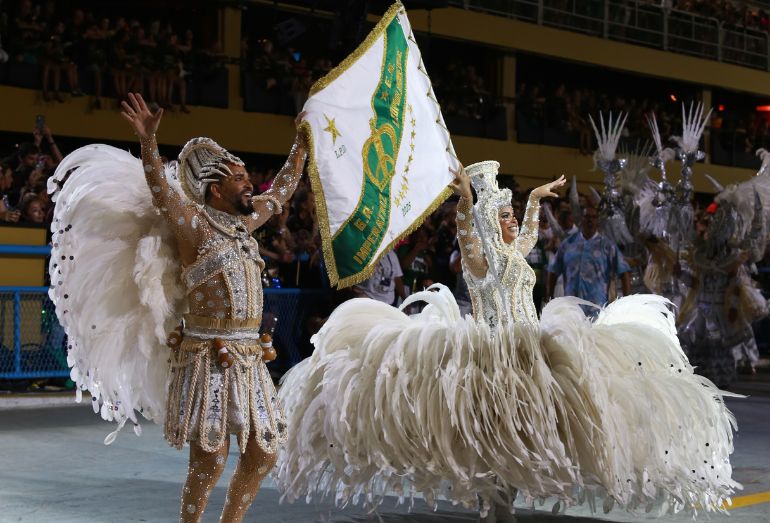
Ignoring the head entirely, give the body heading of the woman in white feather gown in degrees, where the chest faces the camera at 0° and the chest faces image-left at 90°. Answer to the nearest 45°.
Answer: approximately 315°

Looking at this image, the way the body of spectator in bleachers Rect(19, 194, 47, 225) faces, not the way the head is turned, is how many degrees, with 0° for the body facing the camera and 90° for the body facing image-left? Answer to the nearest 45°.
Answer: approximately 315°

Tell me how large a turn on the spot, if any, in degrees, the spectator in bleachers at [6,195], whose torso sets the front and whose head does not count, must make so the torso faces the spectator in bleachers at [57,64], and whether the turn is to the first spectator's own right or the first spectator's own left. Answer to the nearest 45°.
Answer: approximately 135° to the first spectator's own left

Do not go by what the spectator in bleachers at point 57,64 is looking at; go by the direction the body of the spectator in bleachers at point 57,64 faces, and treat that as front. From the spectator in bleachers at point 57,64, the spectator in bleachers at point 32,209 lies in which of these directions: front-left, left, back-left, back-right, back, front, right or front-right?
front-right

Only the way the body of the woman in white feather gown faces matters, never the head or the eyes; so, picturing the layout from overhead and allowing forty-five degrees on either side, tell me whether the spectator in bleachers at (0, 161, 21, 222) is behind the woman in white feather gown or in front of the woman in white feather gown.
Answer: behind

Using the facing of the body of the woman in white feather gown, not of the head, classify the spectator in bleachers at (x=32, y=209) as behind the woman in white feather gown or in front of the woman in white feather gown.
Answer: behind
